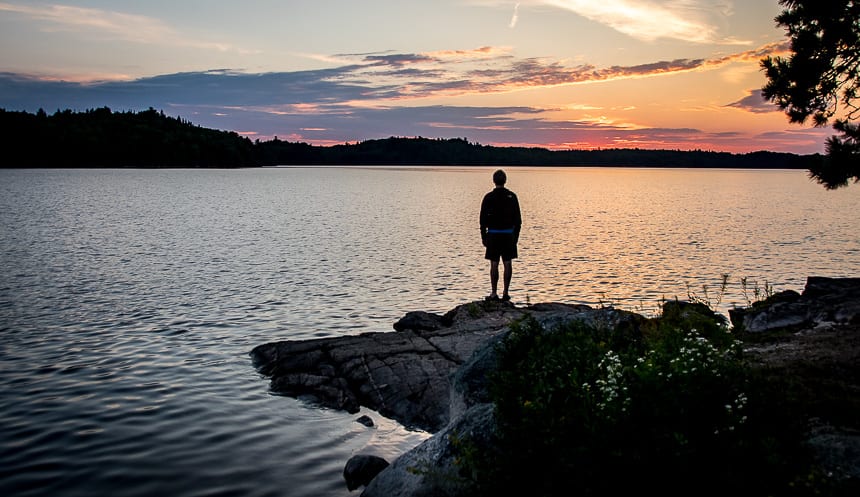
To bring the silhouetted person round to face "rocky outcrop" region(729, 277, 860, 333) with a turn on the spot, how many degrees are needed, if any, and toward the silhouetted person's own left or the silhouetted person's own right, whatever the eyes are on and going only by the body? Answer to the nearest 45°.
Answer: approximately 135° to the silhouetted person's own right

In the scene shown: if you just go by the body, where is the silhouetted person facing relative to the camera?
away from the camera

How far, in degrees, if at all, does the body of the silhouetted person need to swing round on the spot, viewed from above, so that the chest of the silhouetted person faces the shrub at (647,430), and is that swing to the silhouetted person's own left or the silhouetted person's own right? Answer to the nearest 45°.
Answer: approximately 180°

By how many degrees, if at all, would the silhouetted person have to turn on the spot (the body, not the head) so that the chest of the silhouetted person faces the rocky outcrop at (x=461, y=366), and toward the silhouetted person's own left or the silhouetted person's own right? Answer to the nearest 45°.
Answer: approximately 180°

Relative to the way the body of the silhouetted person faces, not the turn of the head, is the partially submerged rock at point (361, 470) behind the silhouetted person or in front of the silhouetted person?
behind

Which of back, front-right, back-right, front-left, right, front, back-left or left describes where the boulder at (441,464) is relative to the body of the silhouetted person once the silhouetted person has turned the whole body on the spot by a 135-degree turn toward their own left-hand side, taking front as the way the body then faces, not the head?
front-left
